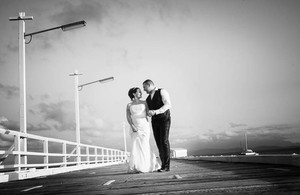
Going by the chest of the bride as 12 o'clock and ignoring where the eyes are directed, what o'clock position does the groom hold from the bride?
The groom is roughly at 9 o'clock from the bride.

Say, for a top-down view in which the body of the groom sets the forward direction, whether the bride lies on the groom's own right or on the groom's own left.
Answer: on the groom's own right

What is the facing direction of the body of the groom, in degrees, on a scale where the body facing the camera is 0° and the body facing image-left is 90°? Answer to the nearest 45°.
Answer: approximately 45°
